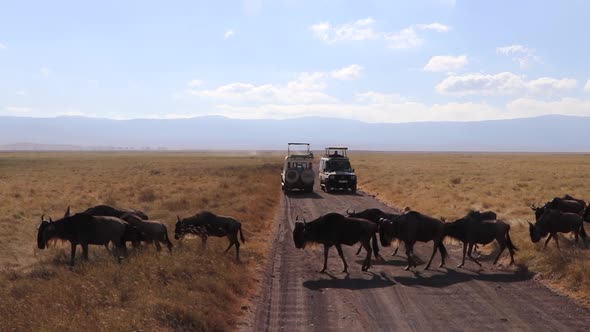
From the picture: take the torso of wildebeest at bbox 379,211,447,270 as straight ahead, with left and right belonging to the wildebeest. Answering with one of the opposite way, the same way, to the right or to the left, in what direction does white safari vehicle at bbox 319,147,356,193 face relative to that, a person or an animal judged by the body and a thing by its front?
to the left

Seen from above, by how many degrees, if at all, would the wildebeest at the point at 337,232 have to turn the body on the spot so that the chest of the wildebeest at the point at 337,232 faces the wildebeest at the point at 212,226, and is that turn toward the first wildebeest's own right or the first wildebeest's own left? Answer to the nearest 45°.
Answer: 0° — it already faces it

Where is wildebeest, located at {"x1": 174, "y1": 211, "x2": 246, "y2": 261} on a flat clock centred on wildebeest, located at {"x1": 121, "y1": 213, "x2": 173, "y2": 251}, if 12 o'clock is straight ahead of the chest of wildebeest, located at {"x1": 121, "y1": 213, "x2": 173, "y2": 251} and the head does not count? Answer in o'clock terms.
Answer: wildebeest, located at {"x1": 174, "y1": 211, "x2": 246, "y2": 261} is roughly at 6 o'clock from wildebeest, located at {"x1": 121, "y1": 213, "x2": 173, "y2": 251}.

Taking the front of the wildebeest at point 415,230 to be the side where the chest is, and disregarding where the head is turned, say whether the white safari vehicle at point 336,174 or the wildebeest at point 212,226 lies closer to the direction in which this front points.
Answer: the wildebeest

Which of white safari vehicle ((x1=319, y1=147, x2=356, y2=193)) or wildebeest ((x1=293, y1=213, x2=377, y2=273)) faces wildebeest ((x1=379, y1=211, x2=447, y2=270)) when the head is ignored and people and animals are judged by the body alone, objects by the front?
the white safari vehicle

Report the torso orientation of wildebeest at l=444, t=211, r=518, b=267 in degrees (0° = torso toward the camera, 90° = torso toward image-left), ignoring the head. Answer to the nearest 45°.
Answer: approximately 90°

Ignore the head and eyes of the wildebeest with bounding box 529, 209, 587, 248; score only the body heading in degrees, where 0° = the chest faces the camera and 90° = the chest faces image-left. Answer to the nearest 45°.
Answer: approximately 90°

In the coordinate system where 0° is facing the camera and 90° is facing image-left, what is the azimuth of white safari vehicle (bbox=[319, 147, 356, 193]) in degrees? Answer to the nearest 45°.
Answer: approximately 0°

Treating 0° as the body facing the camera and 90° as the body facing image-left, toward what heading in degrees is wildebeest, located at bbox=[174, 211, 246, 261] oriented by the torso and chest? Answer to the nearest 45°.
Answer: approximately 90°

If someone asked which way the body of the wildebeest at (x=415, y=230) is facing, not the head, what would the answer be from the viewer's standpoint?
to the viewer's left

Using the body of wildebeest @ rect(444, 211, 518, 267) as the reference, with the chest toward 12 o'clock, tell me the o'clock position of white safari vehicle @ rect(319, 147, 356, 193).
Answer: The white safari vehicle is roughly at 2 o'clock from the wildebeest.

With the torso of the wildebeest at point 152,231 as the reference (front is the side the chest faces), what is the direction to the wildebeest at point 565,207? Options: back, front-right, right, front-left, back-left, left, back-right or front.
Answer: back

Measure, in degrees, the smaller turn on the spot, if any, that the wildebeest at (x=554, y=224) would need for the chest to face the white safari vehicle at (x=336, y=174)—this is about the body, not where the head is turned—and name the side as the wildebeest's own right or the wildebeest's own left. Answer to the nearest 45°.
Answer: approximately 45° to the wildebeest's own right

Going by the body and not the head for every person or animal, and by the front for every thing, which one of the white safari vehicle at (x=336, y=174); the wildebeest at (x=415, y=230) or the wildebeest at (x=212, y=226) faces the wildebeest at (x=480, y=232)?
the white safari vehicle

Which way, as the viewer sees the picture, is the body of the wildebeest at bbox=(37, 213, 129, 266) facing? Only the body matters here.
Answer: to the viewer's left
